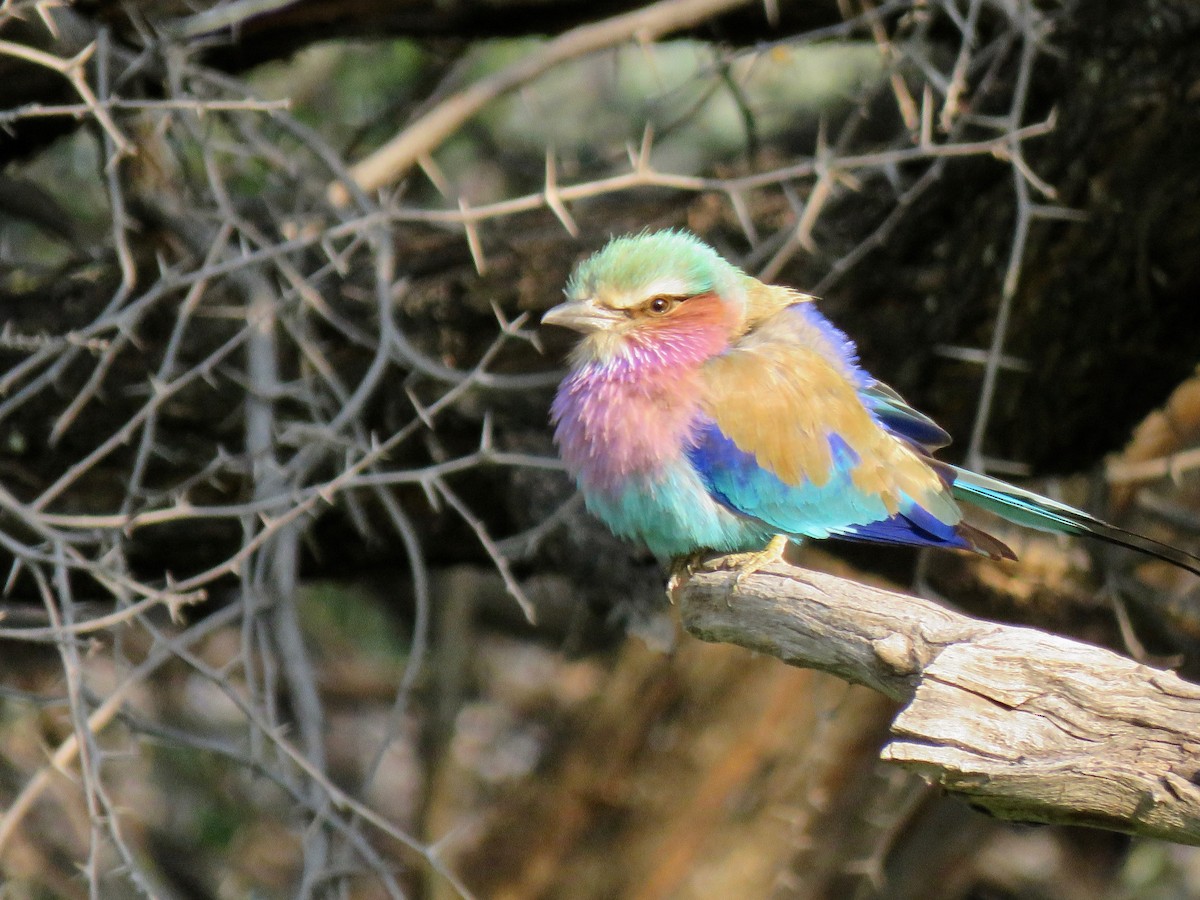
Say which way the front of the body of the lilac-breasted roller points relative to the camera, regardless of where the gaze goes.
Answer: to the viewer's left
